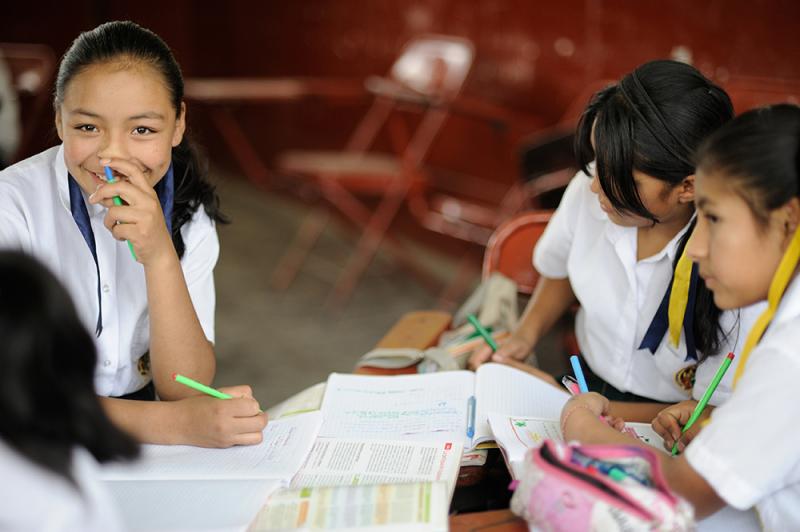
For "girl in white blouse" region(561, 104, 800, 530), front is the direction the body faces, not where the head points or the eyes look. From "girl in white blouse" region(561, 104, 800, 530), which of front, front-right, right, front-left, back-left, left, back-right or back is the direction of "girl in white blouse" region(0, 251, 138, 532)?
front-left

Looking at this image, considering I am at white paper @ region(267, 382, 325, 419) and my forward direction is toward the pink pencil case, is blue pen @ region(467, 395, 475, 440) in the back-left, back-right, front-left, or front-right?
front-left

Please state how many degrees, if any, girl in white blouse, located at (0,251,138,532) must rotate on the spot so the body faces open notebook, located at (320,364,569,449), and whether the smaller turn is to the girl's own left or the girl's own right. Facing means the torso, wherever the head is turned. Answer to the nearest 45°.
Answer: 0° — they already face it

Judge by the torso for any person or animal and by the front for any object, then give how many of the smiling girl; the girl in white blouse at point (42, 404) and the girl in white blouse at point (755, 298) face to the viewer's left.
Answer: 1

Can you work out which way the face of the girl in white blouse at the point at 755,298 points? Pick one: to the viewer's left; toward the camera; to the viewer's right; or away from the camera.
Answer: to the viewer's left

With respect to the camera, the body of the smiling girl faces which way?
toward the camera

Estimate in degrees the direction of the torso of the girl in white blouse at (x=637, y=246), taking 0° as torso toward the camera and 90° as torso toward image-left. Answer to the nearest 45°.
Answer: approximately 45°

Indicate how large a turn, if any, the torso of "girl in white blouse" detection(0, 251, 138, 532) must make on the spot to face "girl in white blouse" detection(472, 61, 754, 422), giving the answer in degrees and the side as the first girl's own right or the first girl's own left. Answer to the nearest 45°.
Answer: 0° — they already face them

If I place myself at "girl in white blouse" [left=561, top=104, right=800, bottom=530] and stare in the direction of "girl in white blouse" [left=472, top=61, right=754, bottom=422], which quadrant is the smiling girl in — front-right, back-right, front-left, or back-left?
front-left

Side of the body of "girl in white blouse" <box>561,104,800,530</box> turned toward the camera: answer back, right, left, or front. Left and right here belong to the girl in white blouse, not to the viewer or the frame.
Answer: left

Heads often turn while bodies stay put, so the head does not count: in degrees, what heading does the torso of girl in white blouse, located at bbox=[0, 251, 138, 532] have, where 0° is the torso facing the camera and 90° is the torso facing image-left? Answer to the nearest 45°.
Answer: approximately 225°

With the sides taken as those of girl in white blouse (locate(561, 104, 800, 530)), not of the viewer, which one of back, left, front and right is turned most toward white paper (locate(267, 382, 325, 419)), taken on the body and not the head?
front

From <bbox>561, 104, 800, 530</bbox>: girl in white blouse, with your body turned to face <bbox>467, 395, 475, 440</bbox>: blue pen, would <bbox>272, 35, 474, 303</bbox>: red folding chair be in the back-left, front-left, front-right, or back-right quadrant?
front-right
